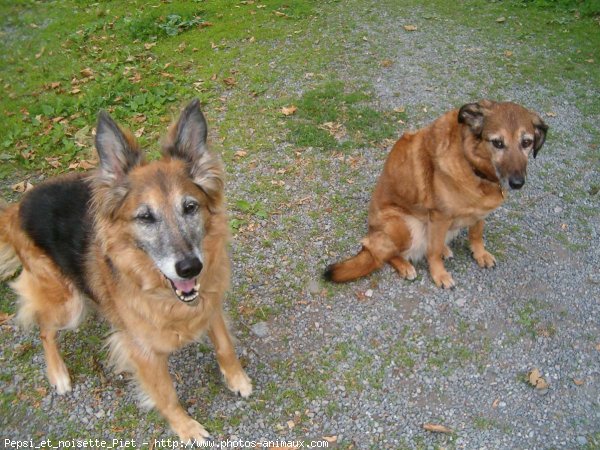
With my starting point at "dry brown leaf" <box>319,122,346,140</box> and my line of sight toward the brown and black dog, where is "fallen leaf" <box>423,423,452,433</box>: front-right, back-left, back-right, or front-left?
front-left

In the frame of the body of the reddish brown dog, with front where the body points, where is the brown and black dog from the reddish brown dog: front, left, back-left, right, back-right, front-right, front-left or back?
right

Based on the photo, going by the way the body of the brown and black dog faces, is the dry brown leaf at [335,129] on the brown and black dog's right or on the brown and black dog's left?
on the brown and black dog's left

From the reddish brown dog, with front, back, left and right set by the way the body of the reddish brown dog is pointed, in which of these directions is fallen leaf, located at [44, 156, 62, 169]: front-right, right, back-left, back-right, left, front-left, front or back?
back-right

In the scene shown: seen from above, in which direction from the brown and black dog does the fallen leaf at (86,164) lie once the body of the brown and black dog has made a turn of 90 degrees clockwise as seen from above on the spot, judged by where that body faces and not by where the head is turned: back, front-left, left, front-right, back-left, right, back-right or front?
back-right

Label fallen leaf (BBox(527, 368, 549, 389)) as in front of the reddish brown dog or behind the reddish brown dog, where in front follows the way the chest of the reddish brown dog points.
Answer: in front

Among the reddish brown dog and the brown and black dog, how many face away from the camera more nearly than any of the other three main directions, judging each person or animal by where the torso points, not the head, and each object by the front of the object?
0

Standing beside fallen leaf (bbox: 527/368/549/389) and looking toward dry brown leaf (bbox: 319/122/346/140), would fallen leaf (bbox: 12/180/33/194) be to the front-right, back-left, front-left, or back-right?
front-left

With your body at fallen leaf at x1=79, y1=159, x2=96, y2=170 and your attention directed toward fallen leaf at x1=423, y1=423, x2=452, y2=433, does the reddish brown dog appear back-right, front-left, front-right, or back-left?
front-left

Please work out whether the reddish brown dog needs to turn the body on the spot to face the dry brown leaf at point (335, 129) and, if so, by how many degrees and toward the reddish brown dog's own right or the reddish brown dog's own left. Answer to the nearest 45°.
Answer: approximately 180°

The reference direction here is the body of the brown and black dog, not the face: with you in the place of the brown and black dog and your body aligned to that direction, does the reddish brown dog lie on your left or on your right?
on your left

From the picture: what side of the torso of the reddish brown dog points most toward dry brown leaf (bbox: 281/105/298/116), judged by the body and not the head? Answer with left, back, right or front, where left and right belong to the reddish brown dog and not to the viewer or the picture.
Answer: back

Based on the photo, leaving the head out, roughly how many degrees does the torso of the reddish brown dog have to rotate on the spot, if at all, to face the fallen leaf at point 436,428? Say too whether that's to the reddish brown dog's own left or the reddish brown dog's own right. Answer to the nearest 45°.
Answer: approximately 45° to the reddish brown dog's own right

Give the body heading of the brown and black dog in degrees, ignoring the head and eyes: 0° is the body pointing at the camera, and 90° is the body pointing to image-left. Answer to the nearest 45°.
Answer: approximately 315°

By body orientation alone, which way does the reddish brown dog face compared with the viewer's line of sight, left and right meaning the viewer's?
facing the viewer and to the right of the viewer

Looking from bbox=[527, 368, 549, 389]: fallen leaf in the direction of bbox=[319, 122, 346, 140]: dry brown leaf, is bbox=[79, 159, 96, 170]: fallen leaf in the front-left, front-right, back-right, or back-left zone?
front-left

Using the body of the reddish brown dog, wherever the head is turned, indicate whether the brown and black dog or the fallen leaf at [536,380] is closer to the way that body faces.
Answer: the fallen leaf

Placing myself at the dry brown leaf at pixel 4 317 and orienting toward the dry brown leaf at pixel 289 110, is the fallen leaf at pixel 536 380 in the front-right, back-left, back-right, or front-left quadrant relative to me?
front-right
